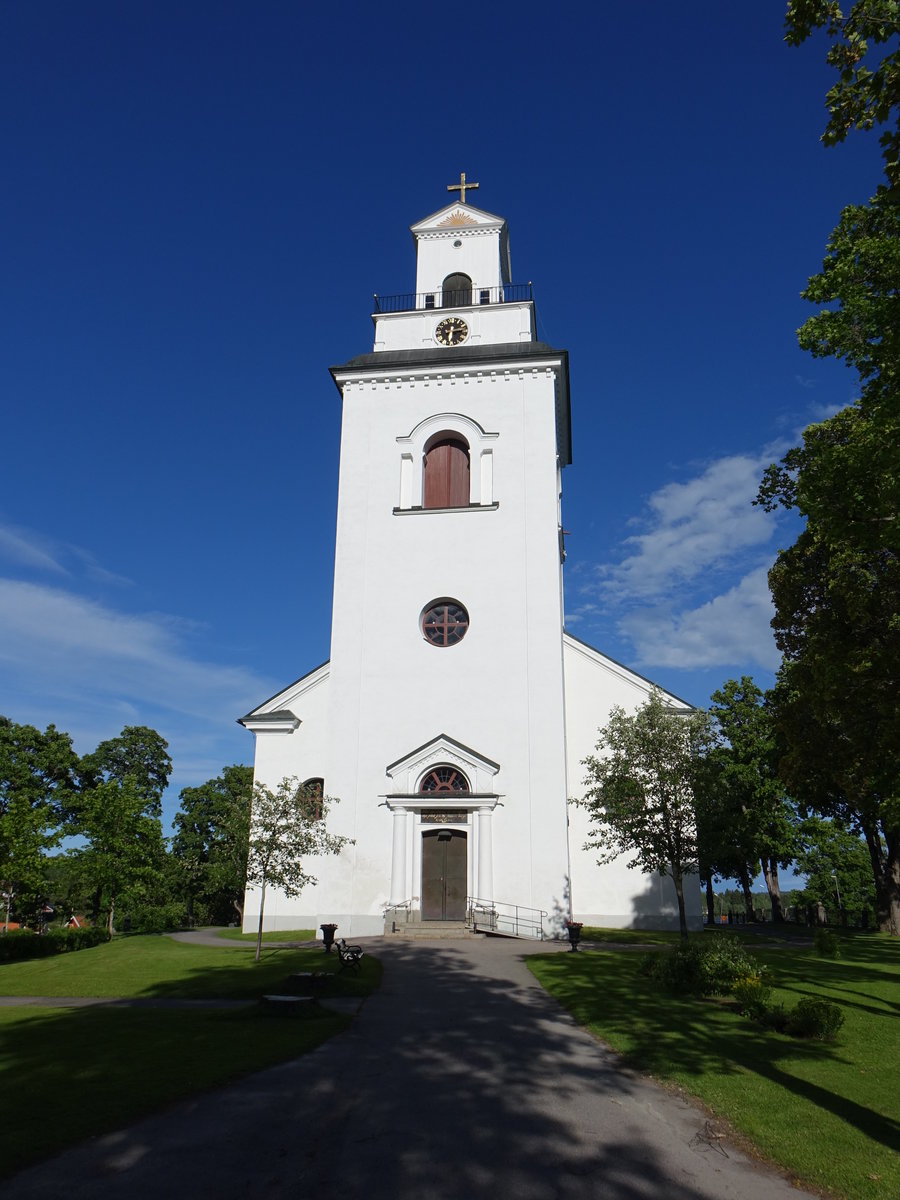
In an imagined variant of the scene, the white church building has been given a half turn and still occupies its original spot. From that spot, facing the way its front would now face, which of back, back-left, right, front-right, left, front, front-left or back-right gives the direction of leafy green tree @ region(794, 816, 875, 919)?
front-right

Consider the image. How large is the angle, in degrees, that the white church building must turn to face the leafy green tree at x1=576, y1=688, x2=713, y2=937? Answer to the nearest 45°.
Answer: approximately 45° to its left

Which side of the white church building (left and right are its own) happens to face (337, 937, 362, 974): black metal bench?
front

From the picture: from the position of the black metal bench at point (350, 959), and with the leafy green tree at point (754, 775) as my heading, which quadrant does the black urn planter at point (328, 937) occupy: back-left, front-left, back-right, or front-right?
front-left

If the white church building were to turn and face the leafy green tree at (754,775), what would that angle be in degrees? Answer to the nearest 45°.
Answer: approximately 135° to its left

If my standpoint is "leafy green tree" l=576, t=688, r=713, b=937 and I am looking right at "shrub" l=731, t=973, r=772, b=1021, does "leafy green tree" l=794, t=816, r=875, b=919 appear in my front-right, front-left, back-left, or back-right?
back-left

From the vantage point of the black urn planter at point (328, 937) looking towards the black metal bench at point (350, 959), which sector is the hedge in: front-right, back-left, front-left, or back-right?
back-right

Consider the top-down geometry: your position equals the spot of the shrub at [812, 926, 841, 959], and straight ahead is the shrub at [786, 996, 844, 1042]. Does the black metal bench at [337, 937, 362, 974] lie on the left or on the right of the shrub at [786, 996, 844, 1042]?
right

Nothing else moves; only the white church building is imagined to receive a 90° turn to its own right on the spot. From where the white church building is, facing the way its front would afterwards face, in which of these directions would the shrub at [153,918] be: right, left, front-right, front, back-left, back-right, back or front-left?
front-right

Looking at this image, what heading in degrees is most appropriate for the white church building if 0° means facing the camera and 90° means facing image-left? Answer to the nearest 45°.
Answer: approximately 0°
